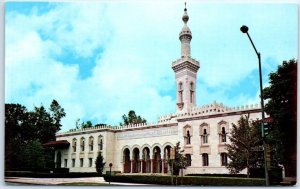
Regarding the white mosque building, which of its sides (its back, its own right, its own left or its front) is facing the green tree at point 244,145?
left

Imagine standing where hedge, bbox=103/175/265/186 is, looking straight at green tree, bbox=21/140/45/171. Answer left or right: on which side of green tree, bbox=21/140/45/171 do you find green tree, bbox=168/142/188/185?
right

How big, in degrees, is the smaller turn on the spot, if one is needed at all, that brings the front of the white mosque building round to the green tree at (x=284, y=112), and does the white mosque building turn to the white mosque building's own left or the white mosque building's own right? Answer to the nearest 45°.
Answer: approximately 45° to the white mosque building's own left

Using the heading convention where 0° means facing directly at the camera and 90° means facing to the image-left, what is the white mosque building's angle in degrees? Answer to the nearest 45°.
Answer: approximately 45°

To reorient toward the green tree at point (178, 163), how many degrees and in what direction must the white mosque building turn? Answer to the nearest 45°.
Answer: approximately 45° to its left

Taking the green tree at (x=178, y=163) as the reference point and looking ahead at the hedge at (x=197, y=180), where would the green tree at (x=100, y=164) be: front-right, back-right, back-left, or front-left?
back-right
